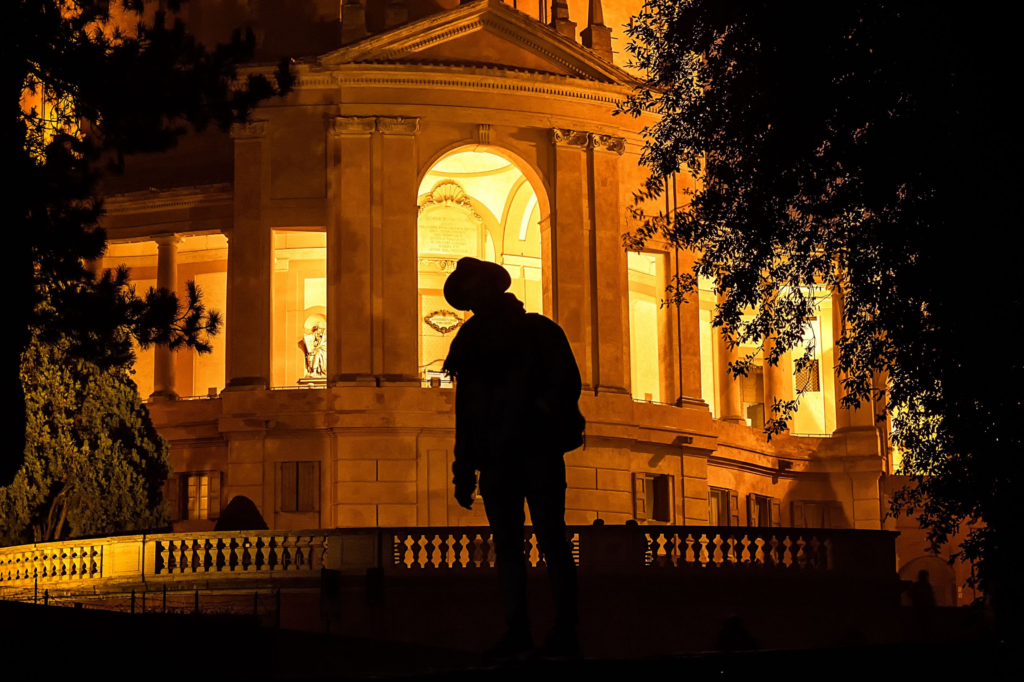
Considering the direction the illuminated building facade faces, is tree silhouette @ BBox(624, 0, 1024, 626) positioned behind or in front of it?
in front

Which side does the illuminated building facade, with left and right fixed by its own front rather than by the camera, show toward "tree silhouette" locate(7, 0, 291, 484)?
front

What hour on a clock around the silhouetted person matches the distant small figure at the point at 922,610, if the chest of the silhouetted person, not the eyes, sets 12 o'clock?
The distant small figure is roughly at 5 o'clock from the silhouetted person.

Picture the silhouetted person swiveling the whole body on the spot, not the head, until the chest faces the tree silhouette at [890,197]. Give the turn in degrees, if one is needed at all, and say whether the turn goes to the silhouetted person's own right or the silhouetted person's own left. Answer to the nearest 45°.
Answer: approximately 180°

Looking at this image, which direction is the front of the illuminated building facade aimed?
toward the camera

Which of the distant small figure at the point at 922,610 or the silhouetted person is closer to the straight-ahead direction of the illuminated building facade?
the silhouetted person

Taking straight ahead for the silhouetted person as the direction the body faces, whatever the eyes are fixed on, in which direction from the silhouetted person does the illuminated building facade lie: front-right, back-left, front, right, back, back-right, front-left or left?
back-right

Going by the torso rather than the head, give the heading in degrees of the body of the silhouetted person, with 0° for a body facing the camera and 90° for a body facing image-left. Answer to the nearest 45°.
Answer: approximately 45°

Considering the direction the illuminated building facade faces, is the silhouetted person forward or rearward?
forward
